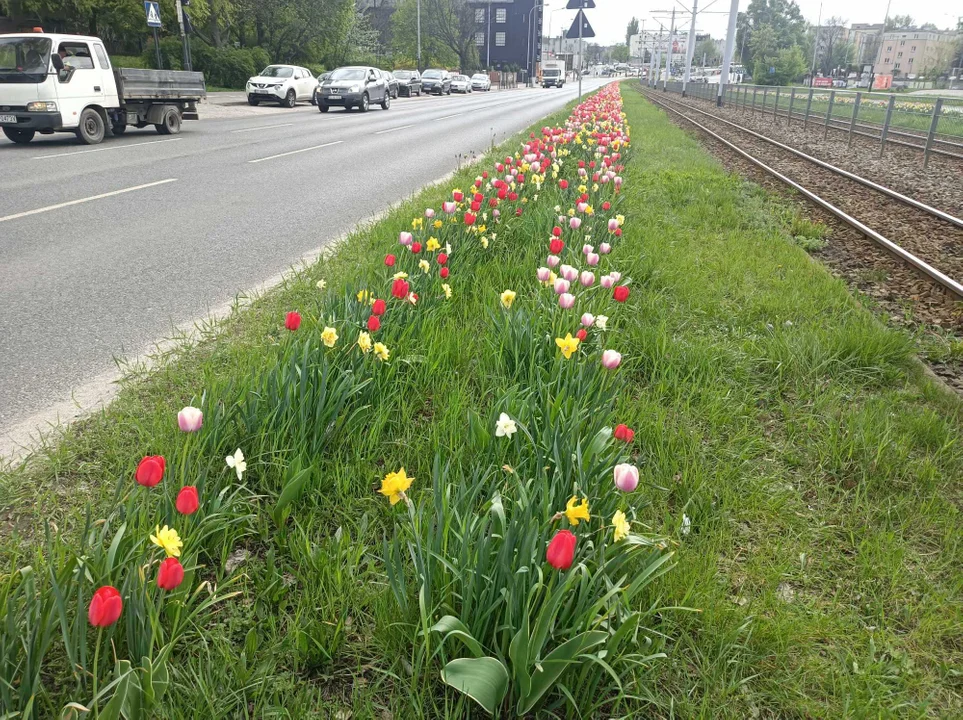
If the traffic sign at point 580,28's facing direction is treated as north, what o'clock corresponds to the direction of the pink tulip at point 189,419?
The pink tulip is roughly at 6 o'clock from the traffic sign.

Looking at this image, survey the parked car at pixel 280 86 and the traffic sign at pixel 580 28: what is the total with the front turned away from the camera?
1

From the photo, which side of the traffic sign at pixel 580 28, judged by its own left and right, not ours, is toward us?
back

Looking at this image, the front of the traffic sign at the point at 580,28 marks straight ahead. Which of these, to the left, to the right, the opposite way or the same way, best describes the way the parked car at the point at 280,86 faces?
the opposite way

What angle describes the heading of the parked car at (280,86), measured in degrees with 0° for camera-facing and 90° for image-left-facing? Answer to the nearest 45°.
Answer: approximately 45°

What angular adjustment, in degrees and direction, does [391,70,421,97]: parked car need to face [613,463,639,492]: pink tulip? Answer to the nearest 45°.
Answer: approximately 45° to its left
